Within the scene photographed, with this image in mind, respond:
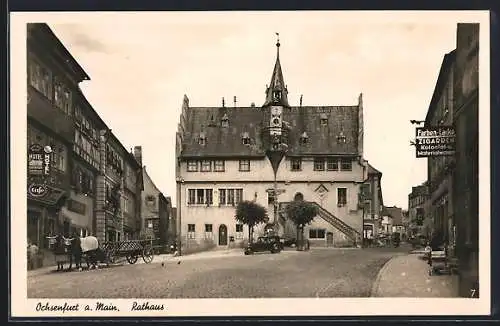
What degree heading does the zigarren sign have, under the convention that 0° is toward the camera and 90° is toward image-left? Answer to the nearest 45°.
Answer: approximately 0°

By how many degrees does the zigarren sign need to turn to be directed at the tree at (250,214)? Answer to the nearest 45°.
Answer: approximately 90° to its right
